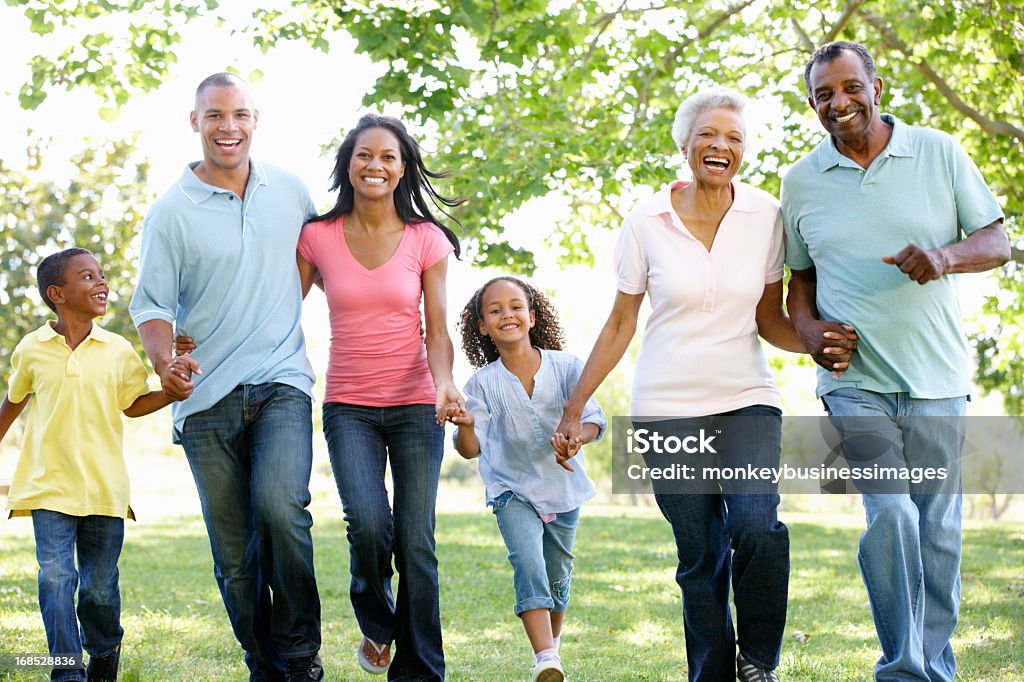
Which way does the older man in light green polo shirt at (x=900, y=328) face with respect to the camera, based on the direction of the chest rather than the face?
toward the camera

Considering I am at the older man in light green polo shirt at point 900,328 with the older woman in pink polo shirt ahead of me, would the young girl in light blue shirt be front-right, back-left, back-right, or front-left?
front-right

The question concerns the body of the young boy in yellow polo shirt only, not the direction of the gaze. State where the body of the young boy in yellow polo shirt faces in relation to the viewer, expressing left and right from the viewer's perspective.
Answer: facing the viewer

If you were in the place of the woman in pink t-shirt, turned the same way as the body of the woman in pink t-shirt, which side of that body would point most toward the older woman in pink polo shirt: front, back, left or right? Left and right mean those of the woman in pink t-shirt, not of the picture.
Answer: left

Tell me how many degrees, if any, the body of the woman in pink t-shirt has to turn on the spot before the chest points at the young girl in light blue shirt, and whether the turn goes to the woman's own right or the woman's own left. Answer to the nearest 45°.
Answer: approximately 135° to the woman's own left

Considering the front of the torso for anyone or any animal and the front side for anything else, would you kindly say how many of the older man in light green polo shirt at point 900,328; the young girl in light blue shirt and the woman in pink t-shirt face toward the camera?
3

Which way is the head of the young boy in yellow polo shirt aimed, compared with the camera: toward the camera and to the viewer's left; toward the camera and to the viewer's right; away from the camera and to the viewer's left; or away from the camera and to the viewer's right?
toward the camera and to the viewer's right

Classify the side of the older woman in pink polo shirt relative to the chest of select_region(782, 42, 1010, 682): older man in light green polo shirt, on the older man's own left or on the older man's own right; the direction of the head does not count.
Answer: on the older man's own right

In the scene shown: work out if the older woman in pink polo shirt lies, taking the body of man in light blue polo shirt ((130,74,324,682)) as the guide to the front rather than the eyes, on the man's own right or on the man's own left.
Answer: on the man's own left
